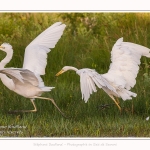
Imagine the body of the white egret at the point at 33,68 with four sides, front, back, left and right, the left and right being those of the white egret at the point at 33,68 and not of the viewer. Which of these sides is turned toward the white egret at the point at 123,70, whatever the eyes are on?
back

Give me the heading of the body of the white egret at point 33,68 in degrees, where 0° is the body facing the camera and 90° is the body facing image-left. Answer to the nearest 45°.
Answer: approximately 90°
